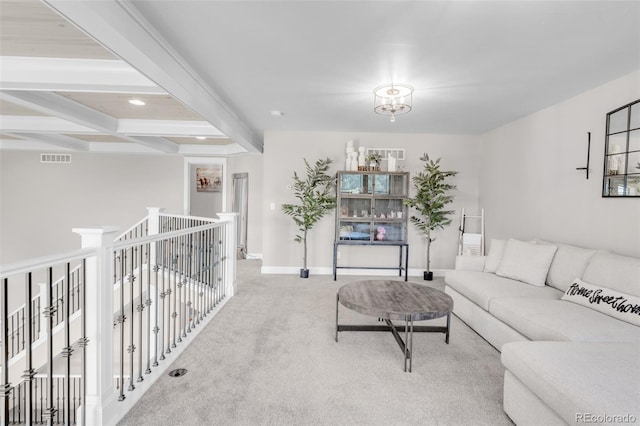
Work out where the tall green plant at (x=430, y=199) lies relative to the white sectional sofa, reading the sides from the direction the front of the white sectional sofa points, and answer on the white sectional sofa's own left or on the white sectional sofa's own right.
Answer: on the white sectional sofa's own right

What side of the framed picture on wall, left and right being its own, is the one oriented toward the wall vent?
right

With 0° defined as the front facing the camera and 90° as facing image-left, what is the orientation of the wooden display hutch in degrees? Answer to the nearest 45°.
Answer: approximately 0°

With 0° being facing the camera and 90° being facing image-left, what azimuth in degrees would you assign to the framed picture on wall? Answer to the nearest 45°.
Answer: approximately 0°

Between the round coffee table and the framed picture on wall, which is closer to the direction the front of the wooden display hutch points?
the round coffee table

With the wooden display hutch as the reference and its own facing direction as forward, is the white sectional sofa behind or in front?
in front

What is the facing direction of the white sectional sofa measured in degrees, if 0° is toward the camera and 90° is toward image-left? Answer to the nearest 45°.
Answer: approximately 45°

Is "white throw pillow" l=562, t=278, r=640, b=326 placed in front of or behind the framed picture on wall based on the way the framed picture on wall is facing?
in front

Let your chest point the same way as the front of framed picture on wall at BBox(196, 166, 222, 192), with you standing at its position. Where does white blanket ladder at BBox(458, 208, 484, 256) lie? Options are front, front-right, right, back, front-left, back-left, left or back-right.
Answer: front-left

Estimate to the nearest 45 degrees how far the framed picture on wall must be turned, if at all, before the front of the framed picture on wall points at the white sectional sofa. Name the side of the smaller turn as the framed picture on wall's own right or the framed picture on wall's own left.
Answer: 0° — it already faces it

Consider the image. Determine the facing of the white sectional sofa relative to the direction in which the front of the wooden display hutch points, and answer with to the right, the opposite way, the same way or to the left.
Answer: to the right

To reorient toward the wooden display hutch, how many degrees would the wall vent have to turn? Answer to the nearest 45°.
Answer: approximately 45° to its left

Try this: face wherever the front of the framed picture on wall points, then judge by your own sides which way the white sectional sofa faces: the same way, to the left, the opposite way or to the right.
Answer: to the right
